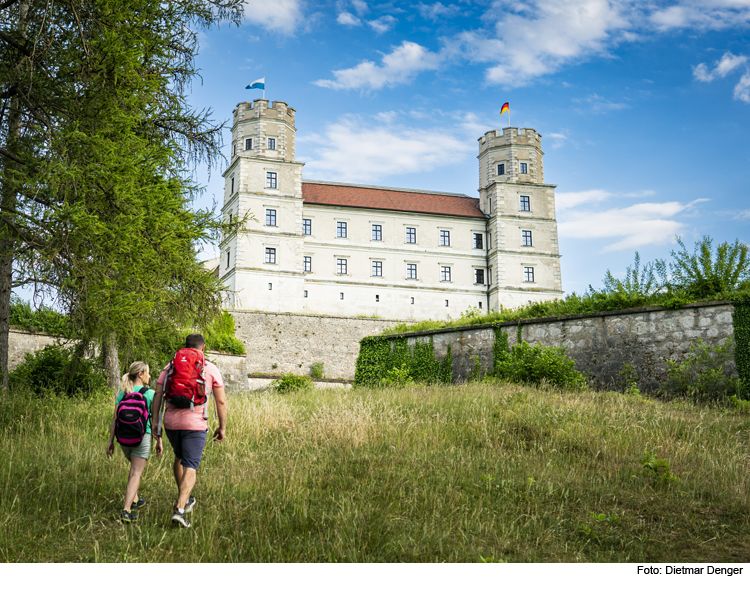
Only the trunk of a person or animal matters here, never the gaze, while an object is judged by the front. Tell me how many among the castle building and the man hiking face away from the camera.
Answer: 1

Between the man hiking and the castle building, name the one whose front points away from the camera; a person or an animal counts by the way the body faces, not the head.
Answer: the man hiking

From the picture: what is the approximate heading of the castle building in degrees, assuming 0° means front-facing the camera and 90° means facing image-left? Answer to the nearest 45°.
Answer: approximately 0°

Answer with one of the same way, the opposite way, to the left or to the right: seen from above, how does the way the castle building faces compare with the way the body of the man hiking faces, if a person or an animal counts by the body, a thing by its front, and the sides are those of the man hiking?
the opposite way

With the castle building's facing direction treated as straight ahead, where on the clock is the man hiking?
The man hiking is roughly at 12 o'clock from the castle building.

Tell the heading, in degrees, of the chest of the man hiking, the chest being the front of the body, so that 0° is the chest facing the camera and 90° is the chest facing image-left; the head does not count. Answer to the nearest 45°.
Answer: approximately 180°

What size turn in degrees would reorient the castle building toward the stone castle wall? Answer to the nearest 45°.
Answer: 0° — it already faces it

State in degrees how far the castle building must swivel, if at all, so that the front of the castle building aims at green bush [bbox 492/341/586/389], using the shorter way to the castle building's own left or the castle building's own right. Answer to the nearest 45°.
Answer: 0° — it already faces it

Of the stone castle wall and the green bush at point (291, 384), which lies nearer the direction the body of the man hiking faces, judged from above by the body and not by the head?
the green bush
